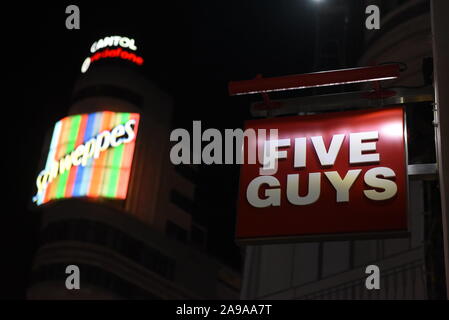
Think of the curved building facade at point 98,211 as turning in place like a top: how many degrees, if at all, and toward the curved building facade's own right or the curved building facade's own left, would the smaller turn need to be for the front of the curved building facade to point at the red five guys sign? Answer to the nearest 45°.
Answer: approximately 45° to the curved building facade's own left

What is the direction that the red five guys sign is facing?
toward the camera

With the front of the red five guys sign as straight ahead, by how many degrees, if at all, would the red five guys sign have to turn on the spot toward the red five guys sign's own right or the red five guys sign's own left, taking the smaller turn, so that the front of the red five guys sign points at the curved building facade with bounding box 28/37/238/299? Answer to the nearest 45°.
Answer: approximately 135° to the red five guys sign's own right

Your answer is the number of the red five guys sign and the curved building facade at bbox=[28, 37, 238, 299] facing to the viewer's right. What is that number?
0
